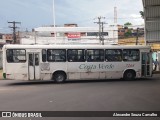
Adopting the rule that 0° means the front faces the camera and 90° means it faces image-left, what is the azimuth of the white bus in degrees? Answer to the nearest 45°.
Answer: approximately 270°
